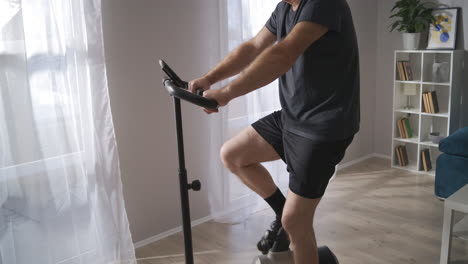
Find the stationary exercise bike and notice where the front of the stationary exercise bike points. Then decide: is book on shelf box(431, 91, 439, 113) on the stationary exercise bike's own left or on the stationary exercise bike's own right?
on the stationary exercise bike's own right

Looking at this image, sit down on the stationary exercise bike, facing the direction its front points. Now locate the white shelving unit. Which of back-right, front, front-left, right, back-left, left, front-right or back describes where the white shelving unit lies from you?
back-right

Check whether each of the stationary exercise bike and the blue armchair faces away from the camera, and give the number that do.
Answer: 0

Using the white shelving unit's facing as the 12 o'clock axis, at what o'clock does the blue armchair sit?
The blue armchair is roughly at 10 o'clock from the white shelving unit.

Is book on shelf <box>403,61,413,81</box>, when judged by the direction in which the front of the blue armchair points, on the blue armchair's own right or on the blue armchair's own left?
on the blue armchair's own right

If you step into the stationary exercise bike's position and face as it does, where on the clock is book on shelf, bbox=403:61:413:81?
The book on shelf is roughly at 4 o'clock from the stationary exercise bike.

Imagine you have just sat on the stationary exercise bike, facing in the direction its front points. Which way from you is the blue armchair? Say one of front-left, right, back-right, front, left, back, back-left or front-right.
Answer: back-right

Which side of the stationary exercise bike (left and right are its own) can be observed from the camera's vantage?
left
